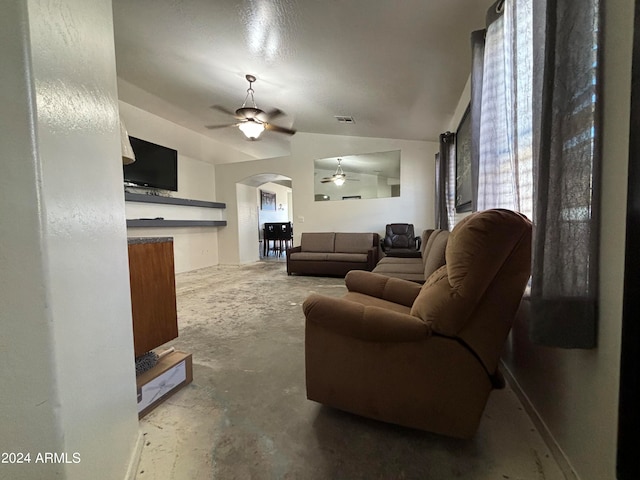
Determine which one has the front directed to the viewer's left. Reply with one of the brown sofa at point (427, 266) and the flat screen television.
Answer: the brown sofa

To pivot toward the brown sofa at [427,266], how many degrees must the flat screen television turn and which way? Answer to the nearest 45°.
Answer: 0° — it already faces it

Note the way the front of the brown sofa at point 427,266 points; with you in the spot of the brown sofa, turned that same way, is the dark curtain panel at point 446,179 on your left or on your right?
on your right

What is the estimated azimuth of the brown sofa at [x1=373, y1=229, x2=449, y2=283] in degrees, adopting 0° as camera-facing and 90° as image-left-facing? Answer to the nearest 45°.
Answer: approximately 90°

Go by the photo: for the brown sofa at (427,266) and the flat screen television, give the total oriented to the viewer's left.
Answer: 1

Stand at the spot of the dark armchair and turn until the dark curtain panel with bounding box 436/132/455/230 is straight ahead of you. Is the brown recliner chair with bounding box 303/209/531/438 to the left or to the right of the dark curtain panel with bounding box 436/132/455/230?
right

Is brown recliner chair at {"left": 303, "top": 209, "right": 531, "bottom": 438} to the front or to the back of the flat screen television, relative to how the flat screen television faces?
to the front

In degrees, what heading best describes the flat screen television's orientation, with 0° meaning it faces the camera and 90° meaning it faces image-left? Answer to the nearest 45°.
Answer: approximately 315°

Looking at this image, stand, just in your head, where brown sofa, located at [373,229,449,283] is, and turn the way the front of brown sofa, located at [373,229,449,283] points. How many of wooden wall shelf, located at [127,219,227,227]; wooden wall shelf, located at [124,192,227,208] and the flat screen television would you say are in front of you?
3

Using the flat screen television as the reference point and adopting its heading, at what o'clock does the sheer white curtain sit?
The sheer white curtain is roughly at 1 o'clock from the flat screen television.

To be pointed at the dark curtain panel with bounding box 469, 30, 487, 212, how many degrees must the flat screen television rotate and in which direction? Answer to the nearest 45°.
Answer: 0° — it already faces it

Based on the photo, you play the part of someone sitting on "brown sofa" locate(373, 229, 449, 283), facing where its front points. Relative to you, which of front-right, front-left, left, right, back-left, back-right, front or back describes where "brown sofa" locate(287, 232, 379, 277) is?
front-right

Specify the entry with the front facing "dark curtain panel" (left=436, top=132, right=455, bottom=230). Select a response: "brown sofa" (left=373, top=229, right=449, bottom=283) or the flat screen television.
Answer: the flat screen television

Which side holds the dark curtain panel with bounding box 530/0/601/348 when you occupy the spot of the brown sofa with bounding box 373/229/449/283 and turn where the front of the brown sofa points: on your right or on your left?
on your left

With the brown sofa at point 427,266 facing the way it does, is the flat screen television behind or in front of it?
in front

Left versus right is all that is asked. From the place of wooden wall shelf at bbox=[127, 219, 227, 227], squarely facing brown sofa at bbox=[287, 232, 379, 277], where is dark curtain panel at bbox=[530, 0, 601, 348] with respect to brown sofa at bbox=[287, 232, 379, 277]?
right

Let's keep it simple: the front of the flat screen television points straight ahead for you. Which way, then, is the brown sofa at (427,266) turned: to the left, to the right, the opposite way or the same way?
the opposite way
